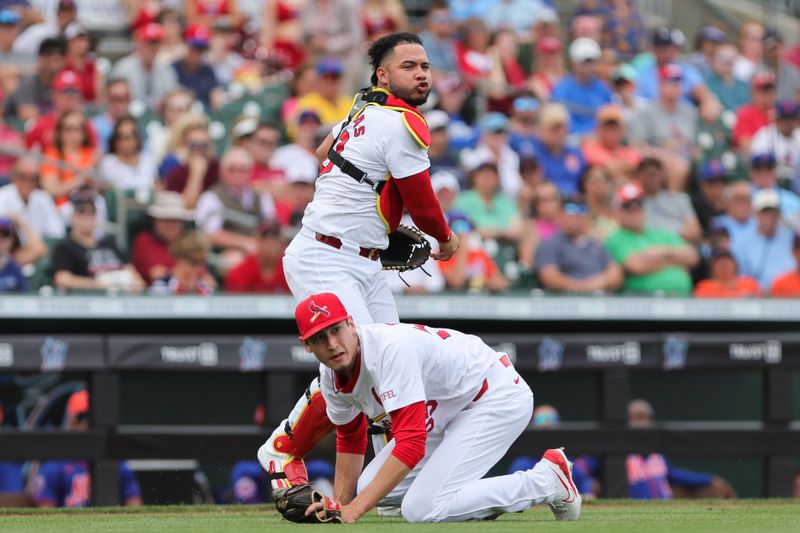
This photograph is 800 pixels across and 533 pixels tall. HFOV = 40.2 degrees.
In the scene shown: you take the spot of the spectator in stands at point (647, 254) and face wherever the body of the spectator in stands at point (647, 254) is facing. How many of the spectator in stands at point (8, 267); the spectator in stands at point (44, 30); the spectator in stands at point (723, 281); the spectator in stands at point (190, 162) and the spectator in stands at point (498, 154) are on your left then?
1

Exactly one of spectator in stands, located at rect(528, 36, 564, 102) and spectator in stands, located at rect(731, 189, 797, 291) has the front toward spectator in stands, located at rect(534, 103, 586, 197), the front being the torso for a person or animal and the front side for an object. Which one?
spectator in stands, located at rect(528, 36, 564, 102)

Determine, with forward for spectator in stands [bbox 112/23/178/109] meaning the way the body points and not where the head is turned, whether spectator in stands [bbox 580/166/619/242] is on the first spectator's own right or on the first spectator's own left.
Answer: on the first spectator's own left

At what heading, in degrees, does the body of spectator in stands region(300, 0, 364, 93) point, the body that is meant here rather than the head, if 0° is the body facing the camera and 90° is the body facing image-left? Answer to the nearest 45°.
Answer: approximately 0°

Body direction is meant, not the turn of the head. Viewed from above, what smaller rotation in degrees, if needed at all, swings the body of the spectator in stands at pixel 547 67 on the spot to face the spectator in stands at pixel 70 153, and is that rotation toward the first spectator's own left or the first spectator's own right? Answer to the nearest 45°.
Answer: approximately 45° to the first spectator's own right

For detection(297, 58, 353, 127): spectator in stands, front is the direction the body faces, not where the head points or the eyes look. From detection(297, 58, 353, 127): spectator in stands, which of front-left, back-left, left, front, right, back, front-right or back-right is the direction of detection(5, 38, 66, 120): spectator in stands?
right

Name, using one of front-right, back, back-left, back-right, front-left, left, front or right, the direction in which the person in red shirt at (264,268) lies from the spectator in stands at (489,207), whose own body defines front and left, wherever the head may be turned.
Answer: front-right

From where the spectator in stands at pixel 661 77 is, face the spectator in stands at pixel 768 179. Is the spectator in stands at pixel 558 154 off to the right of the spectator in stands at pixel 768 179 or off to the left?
right

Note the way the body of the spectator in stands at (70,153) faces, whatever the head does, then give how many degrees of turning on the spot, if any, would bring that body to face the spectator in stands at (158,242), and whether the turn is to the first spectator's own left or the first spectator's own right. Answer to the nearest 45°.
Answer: approximately 45° to the first spectator's own left

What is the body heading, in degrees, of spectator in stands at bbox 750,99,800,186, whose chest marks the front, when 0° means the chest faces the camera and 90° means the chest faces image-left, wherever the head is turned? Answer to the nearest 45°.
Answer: approximately 0°

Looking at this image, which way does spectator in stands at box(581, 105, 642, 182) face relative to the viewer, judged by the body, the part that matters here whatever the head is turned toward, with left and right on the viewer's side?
facing the viewer
